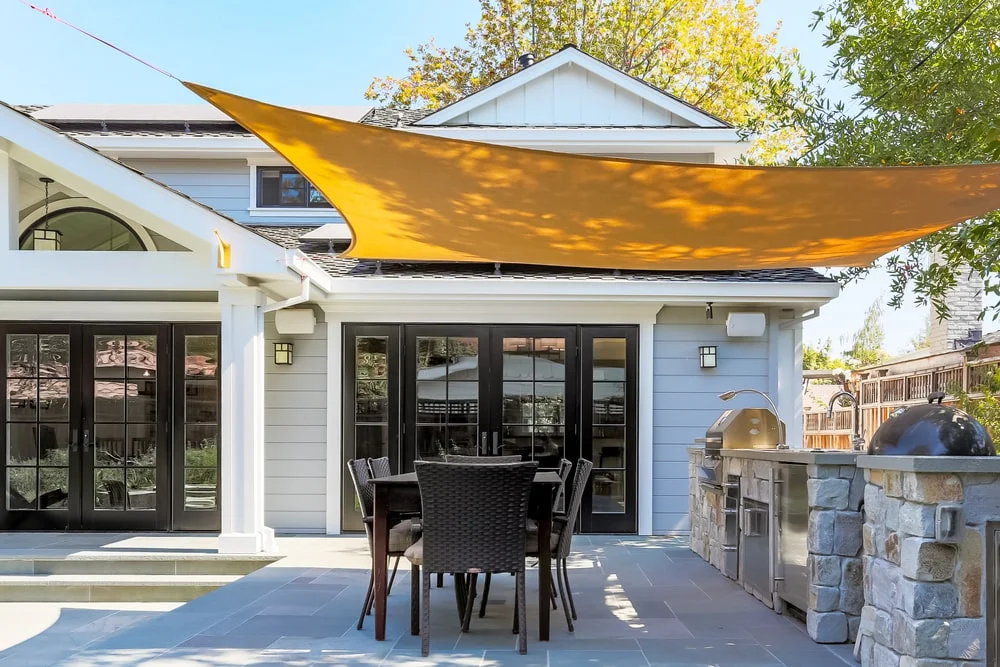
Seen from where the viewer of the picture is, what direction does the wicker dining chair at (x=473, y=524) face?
facing away from the viewer

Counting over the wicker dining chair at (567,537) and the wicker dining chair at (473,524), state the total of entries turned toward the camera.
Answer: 0

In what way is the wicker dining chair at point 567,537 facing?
to the viewer's left

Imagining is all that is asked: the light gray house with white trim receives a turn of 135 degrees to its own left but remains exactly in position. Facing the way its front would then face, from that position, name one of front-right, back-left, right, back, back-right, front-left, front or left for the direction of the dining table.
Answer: back-right

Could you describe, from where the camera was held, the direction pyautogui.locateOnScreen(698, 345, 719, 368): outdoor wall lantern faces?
facing the viewer

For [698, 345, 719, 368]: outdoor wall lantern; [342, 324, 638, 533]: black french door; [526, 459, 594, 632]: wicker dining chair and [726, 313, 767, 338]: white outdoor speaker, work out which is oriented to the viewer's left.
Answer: the wicker dining chair

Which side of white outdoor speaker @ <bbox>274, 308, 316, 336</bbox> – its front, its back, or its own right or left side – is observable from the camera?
front

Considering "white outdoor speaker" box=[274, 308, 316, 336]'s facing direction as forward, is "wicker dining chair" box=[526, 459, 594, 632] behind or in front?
in front

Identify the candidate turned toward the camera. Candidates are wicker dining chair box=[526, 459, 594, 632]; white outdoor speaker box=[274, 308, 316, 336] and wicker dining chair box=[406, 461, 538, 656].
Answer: the white outdoor speaker

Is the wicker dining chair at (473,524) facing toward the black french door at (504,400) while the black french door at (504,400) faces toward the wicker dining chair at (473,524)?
yes

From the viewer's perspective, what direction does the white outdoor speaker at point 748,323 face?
toward the camera

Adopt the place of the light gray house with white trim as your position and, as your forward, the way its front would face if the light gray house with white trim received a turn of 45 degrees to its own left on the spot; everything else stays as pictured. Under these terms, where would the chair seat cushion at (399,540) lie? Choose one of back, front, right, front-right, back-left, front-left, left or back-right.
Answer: front-right
